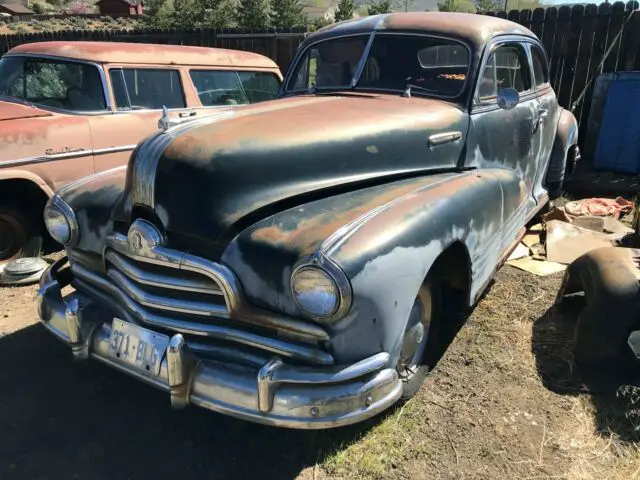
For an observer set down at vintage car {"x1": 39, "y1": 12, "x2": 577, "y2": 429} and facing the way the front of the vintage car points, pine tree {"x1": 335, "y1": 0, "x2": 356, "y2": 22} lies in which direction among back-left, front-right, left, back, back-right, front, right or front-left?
back-right

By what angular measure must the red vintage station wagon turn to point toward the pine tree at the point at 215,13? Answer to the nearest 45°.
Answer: approximately 135° to its right

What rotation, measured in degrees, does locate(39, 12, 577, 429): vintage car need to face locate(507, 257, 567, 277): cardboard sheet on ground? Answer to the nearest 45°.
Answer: approximately 180°

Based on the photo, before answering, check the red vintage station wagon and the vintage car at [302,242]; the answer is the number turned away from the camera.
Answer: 0

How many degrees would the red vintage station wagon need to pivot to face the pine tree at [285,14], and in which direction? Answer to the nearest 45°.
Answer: approximately 135° to its right

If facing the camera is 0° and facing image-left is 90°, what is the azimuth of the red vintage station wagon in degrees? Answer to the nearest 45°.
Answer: approximately 45°

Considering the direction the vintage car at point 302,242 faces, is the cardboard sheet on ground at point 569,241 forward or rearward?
rearward

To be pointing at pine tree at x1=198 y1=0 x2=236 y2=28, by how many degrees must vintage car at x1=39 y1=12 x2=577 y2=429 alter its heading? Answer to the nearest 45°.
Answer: approximately 135° to its right

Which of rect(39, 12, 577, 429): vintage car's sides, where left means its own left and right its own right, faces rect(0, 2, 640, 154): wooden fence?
back

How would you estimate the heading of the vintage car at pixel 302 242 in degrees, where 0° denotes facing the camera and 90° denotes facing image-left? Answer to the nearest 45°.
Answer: approximately 45°

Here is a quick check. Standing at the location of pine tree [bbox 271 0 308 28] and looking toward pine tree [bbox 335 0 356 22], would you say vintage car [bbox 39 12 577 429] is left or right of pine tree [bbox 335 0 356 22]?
right
